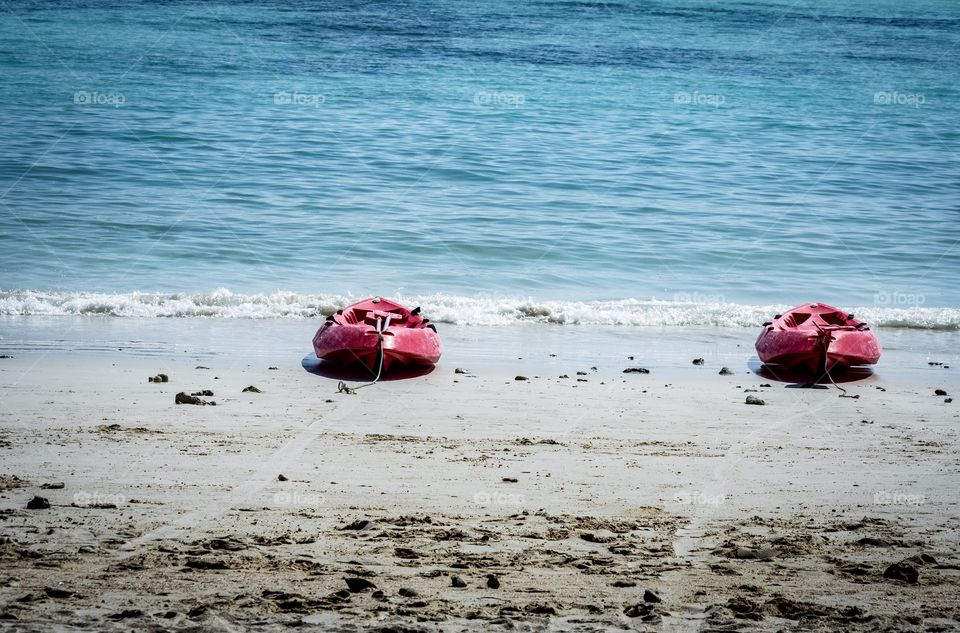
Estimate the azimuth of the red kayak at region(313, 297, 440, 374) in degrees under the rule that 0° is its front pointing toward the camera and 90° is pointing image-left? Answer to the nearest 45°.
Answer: approximately 0°

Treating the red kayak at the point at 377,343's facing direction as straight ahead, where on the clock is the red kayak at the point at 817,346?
the red kayak at the point at 817,346 is roughly at 9 o'clock from the red kayak at the point at 377,343.

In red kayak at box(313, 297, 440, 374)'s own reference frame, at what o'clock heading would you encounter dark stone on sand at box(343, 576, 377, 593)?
The dark stone on sand is roughly at 12 o'clock from the red kayak.

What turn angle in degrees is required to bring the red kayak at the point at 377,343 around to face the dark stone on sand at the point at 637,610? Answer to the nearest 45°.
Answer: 0° — it already faces it

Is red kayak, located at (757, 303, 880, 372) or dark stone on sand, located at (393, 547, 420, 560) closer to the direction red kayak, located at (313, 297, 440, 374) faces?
the dark stone on sand

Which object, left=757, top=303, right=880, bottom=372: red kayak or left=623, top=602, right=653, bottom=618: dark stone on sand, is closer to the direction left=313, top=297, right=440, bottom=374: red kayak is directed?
the dark stone on sand

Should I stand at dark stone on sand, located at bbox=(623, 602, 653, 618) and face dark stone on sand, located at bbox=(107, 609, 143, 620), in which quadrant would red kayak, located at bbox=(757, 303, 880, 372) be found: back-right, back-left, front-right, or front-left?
back-right

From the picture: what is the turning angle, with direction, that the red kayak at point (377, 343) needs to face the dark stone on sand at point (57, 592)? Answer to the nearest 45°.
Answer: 0° — it already faces it

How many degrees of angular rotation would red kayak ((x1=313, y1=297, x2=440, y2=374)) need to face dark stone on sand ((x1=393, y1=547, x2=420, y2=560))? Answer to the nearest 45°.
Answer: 0° — it already faces it
